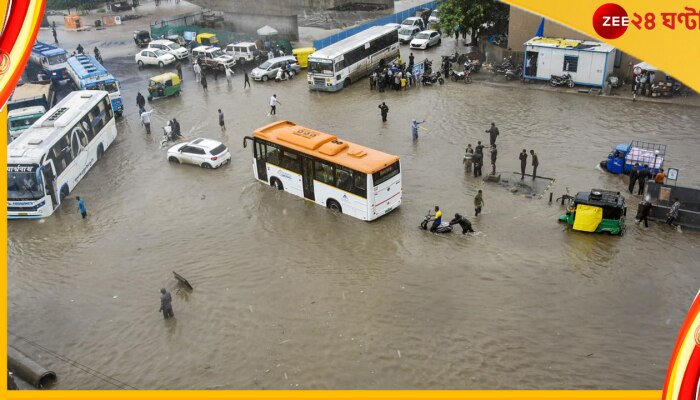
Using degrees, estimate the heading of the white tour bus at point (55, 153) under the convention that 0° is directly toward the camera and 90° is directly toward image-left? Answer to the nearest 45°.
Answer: approximately 45°

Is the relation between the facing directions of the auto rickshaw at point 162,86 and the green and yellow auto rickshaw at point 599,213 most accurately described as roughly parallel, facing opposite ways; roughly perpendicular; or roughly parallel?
roughly parallel

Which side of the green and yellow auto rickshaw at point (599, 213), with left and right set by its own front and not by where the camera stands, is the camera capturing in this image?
left

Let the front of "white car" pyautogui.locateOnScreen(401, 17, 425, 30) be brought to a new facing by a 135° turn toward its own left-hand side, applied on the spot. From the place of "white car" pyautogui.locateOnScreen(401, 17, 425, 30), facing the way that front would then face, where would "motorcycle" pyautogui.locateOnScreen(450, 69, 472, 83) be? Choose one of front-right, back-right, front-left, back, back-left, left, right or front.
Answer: right

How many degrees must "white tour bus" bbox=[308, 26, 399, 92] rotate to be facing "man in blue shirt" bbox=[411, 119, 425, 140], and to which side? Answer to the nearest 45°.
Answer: approximately 45° to its left

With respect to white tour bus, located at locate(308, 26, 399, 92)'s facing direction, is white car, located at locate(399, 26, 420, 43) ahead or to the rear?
to the rear

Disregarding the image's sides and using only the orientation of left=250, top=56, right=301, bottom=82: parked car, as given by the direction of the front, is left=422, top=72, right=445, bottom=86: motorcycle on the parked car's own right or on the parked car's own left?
on the parked car's own left

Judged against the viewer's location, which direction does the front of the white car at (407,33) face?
facing the viewer and to the left of the viewer

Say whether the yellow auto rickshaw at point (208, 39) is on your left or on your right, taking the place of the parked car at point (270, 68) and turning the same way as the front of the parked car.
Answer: on your right
